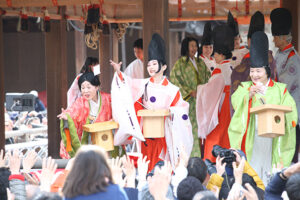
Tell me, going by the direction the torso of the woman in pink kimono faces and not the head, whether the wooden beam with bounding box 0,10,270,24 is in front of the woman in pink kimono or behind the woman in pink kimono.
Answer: behind

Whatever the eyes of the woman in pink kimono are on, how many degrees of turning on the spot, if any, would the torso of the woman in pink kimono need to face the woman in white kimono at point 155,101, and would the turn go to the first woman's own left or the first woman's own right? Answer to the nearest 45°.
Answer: approximately 135° to the first woman's own left

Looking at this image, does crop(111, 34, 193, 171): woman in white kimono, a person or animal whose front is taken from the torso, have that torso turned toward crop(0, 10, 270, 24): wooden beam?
no

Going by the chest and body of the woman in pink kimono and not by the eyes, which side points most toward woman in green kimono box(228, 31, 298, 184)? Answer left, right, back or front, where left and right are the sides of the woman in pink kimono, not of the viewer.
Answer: left

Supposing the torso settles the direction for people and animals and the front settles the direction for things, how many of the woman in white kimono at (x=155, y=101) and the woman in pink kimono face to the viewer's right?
0

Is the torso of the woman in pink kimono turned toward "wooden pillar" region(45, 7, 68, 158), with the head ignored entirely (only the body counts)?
no

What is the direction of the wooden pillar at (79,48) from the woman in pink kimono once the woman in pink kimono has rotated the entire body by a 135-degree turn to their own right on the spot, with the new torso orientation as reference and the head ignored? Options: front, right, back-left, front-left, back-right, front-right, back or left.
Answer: front

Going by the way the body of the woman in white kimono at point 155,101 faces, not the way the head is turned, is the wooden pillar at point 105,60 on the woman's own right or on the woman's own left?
on the woman's own right

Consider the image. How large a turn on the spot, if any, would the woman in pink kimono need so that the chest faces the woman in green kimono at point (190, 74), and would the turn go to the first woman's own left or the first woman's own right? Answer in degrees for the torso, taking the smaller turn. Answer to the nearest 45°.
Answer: approximately 180°

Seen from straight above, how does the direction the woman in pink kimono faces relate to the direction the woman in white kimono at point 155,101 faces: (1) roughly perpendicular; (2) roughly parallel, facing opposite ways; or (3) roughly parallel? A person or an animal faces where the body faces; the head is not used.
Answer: roughly parallel

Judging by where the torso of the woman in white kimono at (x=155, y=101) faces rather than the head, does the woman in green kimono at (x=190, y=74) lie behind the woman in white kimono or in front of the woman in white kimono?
behind

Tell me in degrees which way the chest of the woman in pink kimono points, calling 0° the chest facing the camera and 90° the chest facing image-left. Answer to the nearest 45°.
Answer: approximately 45°

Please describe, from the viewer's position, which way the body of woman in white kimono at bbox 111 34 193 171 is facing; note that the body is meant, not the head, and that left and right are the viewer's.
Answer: facing the viewer and to the left of the viewer

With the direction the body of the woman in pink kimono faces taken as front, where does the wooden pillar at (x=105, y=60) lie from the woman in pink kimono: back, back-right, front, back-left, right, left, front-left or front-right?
back-right

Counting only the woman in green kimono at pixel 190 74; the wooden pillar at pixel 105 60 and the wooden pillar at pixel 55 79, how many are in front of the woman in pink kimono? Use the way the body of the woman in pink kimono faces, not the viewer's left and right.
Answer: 0

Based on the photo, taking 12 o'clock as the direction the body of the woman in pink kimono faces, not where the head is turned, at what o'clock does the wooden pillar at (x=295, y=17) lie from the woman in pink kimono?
The wooden pillar is roughly at 7 o'clock from the woman in pink kimono.
